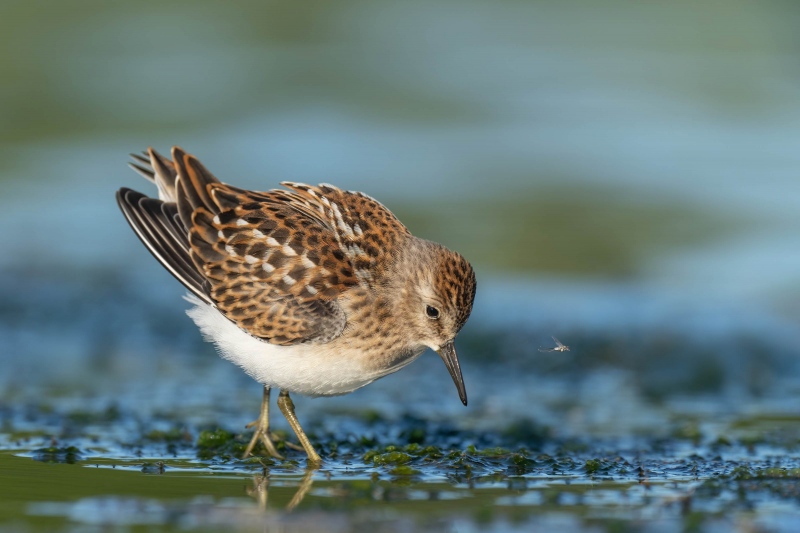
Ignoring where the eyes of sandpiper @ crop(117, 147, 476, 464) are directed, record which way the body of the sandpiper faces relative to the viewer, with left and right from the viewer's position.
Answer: facing to the right of the viewer
